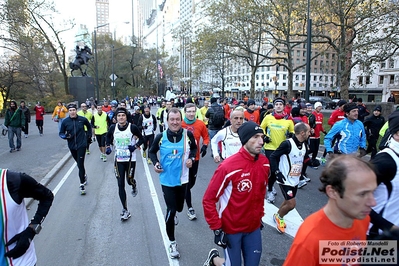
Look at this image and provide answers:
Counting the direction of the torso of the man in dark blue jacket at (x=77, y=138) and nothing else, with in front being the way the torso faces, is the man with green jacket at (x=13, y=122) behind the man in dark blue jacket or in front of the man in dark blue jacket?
behind

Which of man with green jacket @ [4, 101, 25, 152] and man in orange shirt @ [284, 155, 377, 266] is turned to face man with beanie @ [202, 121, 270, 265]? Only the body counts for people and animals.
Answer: man with green jacket @ [4, 101, 25, 152]

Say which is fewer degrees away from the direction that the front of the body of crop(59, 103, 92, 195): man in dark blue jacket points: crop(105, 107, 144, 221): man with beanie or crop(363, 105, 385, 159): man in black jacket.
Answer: the man with beanie

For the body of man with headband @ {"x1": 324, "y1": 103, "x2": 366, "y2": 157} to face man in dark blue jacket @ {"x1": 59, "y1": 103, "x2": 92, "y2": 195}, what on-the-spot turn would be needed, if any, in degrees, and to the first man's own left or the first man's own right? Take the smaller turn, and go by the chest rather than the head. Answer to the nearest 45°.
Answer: approximately 135° to the first man's own right

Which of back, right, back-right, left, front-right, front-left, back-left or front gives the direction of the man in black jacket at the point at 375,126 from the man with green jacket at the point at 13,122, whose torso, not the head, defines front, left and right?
front-left

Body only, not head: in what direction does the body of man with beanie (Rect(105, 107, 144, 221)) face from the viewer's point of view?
toward the camera

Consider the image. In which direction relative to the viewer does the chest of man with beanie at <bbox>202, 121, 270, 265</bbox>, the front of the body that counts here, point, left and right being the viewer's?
facing the viewer and to the right of the viewer

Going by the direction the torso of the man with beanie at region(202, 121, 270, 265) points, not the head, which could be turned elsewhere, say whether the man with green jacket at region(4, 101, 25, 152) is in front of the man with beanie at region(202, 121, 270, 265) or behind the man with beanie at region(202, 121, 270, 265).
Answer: behind

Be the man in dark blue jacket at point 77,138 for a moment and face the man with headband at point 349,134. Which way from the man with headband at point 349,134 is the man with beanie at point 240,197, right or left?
right

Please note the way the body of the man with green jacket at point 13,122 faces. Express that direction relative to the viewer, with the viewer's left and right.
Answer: facing the viewer

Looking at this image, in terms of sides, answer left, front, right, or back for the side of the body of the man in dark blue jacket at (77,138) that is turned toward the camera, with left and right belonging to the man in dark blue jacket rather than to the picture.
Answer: front

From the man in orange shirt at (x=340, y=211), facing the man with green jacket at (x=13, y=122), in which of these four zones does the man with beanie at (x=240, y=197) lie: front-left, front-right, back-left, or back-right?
front-right

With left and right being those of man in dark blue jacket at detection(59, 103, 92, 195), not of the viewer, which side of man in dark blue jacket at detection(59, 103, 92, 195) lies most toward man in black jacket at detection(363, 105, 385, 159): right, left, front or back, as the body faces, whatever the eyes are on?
left

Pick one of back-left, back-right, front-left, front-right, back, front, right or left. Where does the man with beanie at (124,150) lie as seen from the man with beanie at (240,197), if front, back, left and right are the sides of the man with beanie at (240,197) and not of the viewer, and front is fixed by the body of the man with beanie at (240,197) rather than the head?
back
